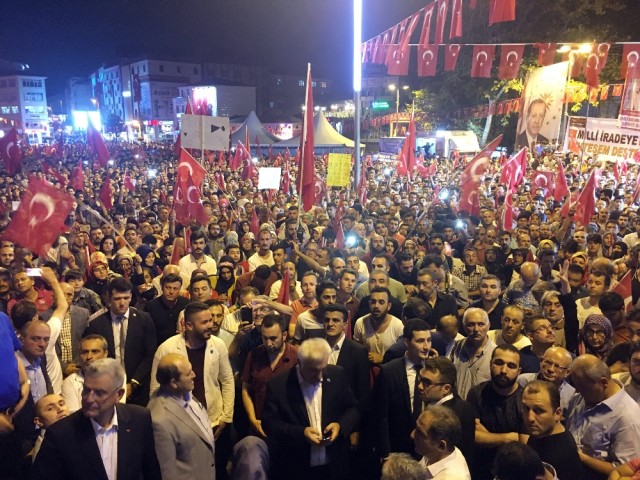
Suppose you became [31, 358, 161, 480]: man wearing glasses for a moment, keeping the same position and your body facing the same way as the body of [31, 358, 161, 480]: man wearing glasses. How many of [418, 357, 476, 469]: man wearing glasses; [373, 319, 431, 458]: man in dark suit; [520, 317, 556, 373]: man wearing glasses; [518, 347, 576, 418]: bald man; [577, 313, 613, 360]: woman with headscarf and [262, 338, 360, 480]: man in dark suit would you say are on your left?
6

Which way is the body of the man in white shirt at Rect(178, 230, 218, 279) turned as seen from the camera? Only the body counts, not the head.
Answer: toward the camera

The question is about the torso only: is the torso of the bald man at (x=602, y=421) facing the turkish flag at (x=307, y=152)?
no

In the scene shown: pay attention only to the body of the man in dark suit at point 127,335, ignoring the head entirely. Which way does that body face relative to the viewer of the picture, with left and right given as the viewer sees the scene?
facing the viewer

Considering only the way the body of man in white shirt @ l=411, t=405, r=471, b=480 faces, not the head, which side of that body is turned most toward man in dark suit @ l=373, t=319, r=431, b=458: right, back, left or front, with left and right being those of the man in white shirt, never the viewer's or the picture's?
right

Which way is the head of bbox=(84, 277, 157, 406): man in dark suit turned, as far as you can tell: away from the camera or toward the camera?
toward the camera

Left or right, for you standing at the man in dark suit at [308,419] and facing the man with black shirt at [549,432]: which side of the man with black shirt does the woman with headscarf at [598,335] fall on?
left

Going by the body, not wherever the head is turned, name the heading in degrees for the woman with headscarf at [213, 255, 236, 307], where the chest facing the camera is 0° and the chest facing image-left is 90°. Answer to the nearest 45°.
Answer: approximately 0°

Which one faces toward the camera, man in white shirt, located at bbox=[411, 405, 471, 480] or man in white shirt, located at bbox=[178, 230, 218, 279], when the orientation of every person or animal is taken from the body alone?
man in white shirt, located at bbox=[178, 230, 218, 279]

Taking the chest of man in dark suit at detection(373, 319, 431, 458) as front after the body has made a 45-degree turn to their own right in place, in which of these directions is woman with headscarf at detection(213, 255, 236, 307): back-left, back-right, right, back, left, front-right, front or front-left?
back-right

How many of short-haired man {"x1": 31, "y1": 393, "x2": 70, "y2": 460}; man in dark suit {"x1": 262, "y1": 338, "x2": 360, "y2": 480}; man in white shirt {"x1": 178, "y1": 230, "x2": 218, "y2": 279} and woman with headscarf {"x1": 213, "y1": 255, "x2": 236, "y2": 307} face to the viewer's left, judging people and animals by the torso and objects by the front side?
0

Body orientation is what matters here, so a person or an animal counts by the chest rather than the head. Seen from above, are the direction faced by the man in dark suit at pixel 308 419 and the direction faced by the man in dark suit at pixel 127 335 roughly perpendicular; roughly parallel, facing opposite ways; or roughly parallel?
roughly parallel

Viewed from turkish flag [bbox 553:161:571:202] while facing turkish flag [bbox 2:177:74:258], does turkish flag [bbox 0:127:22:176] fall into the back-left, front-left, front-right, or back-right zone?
front-right

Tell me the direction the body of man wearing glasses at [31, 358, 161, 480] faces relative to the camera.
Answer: toward the camera
